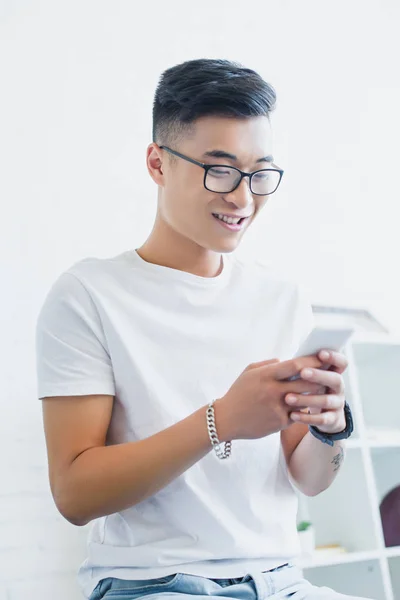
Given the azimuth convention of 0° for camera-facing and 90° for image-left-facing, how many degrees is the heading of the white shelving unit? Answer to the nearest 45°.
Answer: approximately 0°

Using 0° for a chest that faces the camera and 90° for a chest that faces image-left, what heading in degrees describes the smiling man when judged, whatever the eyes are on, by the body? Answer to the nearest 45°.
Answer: approximately 315°

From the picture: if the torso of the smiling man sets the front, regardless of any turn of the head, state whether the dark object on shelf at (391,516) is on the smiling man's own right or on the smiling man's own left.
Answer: on the smiling man's own left
